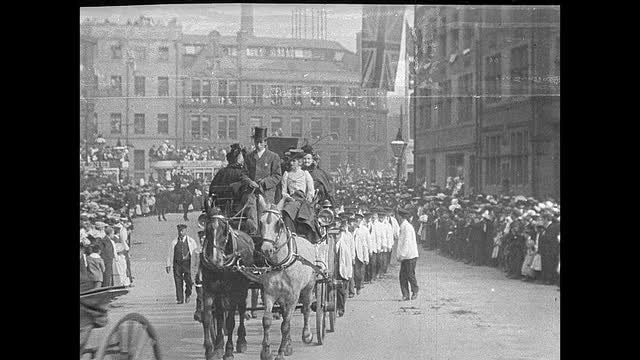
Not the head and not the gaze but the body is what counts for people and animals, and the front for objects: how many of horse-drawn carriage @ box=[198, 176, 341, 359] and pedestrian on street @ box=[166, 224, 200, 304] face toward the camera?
2

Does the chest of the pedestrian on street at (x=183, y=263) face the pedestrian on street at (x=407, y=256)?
no

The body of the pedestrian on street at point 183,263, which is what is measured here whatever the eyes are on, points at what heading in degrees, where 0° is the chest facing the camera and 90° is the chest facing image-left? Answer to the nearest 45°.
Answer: approximately 0°

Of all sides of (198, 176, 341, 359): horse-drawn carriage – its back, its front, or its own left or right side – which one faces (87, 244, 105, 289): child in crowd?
right

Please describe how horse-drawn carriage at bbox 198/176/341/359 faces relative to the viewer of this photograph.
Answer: facing the viewer

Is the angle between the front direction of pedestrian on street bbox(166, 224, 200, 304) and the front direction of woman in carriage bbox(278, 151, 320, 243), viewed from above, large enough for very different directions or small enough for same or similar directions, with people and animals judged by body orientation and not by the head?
same or similar directions

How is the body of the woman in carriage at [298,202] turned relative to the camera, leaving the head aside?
toward the camera

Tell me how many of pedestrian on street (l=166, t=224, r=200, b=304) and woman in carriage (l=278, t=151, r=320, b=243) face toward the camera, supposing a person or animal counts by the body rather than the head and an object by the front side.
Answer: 2

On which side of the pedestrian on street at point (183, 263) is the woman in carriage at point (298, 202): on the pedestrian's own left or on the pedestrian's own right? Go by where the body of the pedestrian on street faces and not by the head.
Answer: on the pedestrian's own left

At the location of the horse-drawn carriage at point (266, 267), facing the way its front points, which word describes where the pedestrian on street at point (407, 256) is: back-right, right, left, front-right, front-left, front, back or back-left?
left

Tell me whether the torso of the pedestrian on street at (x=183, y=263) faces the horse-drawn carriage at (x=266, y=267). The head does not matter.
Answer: no

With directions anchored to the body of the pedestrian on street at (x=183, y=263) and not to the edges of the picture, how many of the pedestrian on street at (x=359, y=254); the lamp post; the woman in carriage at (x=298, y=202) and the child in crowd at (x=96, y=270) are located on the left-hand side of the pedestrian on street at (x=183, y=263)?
3

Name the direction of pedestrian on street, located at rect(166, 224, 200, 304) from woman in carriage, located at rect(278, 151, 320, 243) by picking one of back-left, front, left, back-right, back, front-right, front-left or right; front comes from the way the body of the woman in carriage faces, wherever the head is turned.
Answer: right

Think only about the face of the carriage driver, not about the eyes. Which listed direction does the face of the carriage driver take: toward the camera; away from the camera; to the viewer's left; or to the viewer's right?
toward the camera
